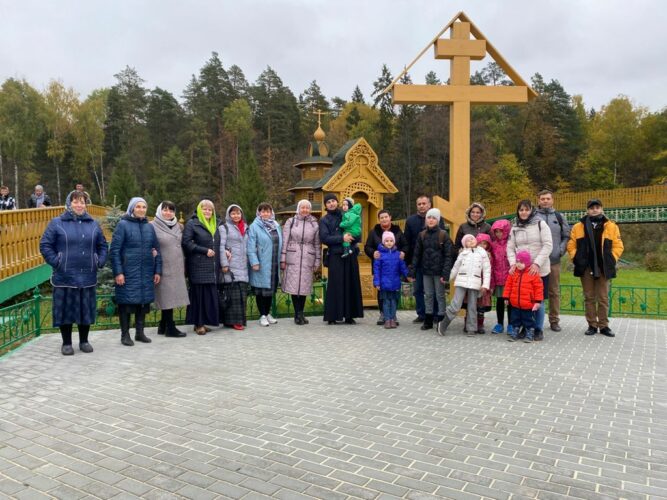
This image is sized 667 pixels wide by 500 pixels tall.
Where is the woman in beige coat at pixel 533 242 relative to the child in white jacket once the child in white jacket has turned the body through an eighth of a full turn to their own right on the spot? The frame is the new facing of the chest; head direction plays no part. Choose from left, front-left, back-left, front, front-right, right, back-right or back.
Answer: back-left

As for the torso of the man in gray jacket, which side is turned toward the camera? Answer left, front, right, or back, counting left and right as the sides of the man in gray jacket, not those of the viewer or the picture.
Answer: front

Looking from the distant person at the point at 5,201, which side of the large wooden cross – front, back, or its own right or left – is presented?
right

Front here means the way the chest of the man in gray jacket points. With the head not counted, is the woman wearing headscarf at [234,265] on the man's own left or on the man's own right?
on the man's own right

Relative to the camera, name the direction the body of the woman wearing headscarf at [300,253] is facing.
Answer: toward the camera

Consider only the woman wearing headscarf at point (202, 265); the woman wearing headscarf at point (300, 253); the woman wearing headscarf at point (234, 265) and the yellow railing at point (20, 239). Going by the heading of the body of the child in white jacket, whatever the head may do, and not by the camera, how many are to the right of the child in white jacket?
4

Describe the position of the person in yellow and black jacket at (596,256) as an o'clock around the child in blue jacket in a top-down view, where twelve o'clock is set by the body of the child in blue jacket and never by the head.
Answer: The person in yellow and black jacket is roughly at 9 o'clock from the child in blue jacket.

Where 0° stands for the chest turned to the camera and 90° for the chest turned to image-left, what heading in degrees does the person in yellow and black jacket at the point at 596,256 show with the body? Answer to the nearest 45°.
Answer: approximately 0°

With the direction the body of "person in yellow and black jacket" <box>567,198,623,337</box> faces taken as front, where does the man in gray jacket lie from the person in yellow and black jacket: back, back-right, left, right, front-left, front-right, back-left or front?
right
